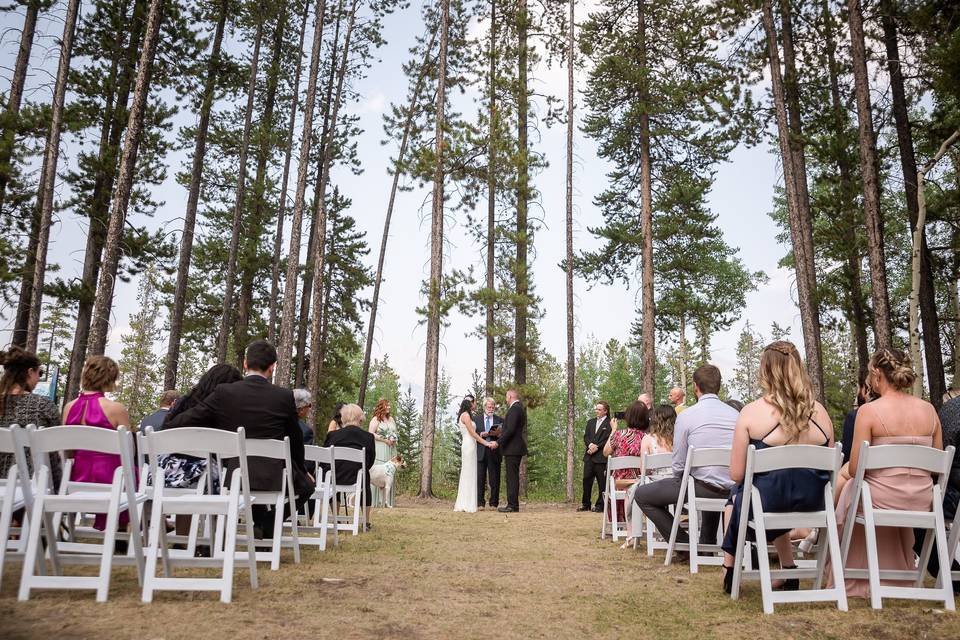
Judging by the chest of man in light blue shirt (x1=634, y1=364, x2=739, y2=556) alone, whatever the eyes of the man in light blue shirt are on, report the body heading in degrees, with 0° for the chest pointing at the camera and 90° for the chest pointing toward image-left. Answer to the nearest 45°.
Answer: approximately 135°

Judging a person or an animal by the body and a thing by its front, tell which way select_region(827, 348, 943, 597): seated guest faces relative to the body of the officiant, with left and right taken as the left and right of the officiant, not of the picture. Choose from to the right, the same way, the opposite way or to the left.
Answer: the opposite way

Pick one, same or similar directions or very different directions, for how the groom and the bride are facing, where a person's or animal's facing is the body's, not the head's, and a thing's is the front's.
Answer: very different directions

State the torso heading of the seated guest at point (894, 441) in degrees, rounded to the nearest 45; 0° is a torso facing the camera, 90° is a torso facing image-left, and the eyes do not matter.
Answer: approximately 135°

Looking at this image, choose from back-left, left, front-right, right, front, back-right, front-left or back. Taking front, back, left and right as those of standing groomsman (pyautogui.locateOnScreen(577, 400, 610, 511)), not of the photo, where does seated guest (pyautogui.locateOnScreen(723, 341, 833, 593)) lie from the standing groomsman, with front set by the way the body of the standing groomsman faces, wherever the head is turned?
front-left

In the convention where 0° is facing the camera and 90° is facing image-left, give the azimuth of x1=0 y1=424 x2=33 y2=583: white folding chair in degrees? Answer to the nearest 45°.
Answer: approximately 225°

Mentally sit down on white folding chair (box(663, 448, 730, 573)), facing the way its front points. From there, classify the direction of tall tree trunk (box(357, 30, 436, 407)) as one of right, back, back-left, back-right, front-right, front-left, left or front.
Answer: front

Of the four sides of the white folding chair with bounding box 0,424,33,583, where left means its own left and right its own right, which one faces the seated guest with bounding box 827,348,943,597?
right

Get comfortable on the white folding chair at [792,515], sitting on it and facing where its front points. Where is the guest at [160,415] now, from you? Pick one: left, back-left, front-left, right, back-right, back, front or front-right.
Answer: left

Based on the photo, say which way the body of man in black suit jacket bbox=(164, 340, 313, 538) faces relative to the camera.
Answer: away from the camera

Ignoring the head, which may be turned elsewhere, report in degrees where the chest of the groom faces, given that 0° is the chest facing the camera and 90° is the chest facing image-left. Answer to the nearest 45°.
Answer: approximately 90°

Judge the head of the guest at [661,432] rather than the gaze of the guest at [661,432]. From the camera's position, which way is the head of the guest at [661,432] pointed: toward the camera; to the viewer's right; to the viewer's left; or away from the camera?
away from the camera

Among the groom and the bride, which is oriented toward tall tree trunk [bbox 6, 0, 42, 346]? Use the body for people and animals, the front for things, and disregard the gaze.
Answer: the groom

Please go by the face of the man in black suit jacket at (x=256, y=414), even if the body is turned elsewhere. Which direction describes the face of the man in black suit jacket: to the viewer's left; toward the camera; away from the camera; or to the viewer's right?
away from the camera

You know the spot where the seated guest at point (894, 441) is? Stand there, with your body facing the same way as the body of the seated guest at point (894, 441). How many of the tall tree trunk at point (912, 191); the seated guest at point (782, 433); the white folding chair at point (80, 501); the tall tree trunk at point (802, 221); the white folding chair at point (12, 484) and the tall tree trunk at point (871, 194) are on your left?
3

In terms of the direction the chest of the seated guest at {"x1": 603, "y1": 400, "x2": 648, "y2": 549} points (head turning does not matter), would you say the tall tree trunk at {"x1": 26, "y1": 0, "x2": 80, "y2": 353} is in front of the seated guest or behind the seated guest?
in front

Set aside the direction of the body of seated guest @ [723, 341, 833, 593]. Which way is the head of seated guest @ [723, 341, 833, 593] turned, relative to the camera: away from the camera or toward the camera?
away from the camera

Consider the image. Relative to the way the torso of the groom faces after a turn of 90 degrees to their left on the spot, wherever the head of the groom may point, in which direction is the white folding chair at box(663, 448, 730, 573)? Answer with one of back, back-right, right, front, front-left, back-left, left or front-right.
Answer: front

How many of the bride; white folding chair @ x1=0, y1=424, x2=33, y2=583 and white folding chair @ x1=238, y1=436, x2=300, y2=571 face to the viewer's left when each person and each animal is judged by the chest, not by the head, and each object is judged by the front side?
0
